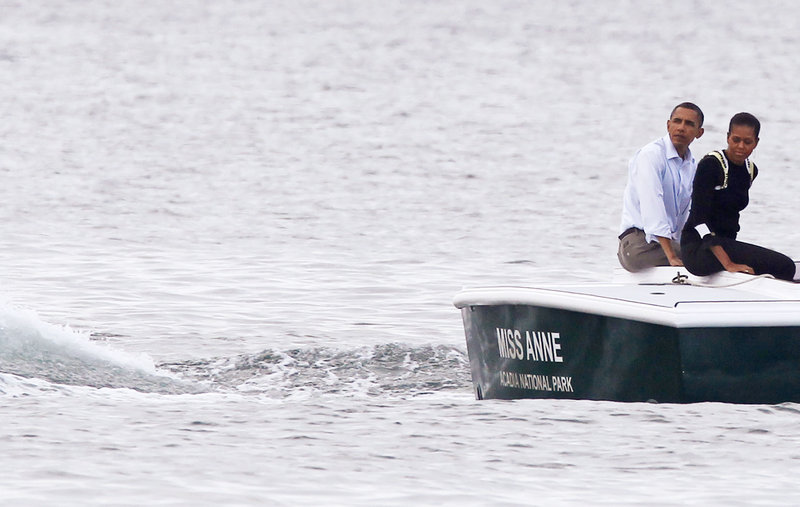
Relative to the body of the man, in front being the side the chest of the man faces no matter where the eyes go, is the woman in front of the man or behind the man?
in front

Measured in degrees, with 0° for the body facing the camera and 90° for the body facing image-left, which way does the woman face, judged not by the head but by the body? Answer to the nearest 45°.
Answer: approximately 315°

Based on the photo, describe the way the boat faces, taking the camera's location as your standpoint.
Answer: facing away from the viewer and to the right of the viewer
